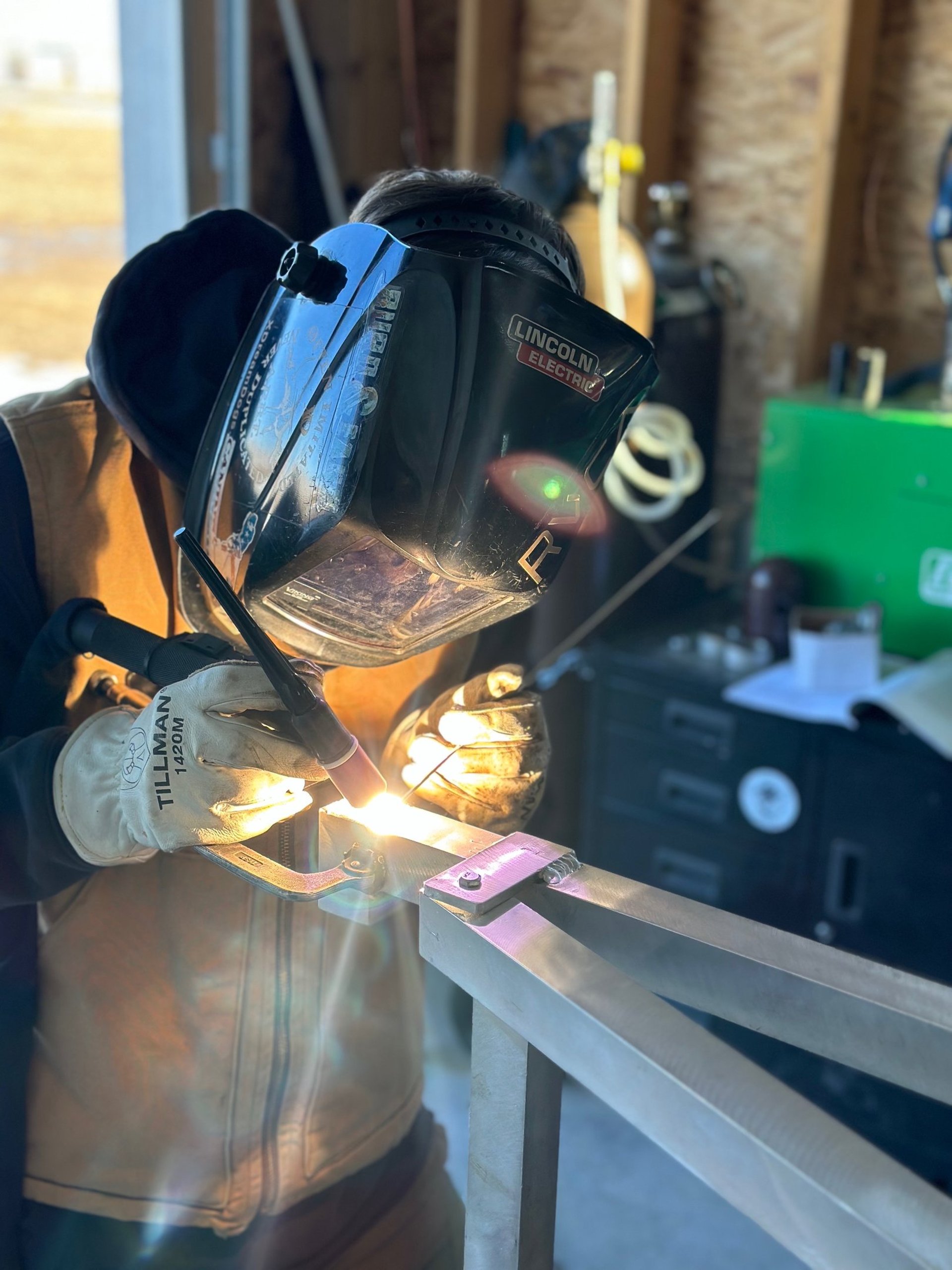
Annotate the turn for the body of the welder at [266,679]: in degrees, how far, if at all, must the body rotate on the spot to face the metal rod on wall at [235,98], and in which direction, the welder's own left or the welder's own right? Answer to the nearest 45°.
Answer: approximately 135° to the welder's own left

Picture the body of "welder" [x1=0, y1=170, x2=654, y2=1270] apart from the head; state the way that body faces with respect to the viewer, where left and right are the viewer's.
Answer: facing the viewer and to the right of the viewer

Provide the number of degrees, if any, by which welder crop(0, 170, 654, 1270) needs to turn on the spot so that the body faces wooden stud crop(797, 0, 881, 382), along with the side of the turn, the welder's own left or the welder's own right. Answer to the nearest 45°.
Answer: approximately 90° to the welder's own left

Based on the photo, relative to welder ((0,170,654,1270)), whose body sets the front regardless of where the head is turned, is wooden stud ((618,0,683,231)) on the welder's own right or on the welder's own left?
on the welder's own left

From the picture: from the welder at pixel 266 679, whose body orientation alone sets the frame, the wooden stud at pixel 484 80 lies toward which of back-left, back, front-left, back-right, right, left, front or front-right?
back-left

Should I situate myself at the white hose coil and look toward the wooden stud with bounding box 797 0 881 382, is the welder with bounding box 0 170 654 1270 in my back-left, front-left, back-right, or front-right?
back-right

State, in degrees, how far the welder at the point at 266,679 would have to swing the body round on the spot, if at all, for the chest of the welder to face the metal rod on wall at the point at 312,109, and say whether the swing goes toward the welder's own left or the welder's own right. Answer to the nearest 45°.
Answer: approximately 135° to the welder's own left
